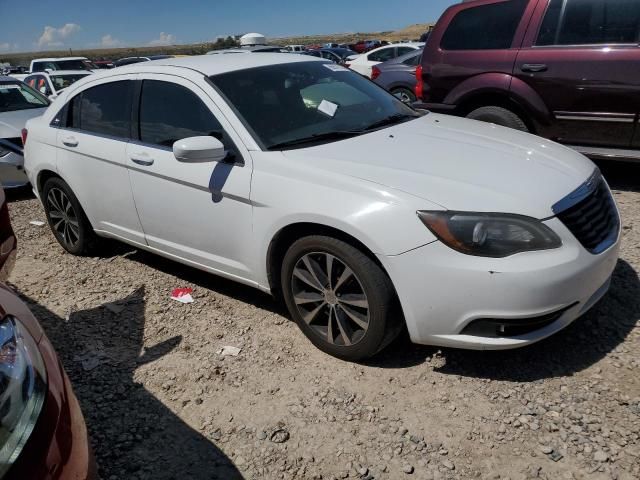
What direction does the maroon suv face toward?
to the viewer's right

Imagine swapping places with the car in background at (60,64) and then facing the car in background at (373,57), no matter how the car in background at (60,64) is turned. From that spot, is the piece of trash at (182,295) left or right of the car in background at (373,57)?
right

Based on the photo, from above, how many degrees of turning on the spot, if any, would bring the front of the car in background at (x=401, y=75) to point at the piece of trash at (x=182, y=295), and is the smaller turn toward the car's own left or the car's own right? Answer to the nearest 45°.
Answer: approximately 90° to the car's own right

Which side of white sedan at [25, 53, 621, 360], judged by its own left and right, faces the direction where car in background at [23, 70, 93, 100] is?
back

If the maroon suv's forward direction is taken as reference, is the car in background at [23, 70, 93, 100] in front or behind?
behind

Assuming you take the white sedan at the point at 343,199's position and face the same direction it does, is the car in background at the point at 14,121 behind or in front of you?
behind

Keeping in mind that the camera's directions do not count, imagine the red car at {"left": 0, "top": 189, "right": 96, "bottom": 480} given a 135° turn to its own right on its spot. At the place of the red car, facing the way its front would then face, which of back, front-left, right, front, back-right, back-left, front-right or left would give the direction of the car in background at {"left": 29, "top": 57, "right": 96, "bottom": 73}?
right

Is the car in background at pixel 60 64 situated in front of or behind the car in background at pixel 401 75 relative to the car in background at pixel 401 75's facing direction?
behind
